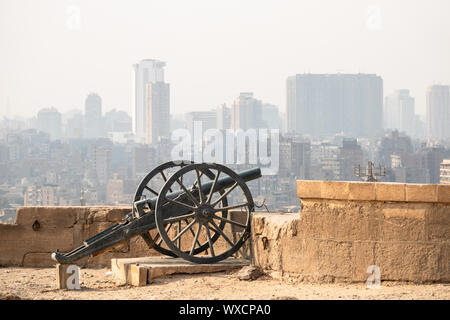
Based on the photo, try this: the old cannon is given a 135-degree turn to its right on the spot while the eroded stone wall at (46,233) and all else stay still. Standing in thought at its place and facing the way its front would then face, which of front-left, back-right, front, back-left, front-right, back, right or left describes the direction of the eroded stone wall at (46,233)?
right

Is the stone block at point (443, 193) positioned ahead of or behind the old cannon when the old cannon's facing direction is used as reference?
ahead

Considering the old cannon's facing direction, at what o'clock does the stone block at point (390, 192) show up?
The stone block is roughly at 1 o'clock from the old cannon.

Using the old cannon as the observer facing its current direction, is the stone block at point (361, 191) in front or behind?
in front

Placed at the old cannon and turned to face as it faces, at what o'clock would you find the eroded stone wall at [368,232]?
The eroded stone wall is roughly at 1 o'clock from the old cannon.

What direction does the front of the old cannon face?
to the viewer's right

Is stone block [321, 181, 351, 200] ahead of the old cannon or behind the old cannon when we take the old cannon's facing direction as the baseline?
ahead
